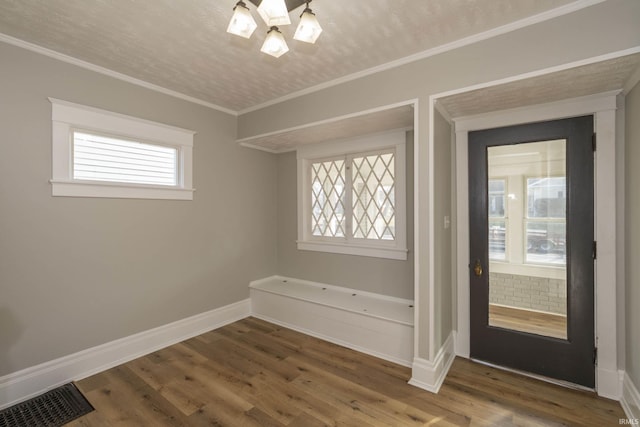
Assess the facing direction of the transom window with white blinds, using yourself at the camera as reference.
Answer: facing the viewer and to the right of the viewer

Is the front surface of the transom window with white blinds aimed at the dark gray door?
yes

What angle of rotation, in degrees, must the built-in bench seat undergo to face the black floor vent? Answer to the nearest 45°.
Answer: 0° — it already faces it

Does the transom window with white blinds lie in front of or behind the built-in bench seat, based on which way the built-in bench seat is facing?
in front

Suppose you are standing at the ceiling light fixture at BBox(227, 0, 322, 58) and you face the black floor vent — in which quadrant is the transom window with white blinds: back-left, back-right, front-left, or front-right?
front-right

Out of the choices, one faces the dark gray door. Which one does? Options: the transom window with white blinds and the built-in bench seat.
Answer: the transom window with white blinds

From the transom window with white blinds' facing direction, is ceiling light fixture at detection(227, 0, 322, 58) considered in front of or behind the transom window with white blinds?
in front

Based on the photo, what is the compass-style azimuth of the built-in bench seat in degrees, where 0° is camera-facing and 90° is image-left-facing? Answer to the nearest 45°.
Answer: approximately 45°

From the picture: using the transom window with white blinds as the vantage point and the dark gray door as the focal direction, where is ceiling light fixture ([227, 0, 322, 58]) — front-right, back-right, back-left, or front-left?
front-right

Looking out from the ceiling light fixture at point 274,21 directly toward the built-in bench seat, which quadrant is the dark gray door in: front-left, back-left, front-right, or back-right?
front-right

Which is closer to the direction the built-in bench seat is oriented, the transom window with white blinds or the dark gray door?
the transom window with white blinds

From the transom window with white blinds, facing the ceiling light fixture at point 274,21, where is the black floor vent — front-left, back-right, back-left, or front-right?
front-right

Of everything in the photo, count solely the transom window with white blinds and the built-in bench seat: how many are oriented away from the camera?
0
